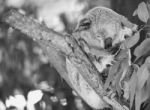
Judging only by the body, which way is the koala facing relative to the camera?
toward the camera
